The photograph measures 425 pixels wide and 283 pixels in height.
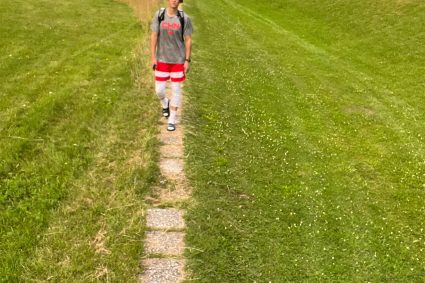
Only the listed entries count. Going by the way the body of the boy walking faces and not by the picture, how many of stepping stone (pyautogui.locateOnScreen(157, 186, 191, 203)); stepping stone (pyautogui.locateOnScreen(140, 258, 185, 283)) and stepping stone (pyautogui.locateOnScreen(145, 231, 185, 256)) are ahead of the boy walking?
3

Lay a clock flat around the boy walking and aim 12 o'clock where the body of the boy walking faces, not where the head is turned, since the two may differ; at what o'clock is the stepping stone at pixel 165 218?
The stepping stone is roughly at 12 o'clock from the boy walking.

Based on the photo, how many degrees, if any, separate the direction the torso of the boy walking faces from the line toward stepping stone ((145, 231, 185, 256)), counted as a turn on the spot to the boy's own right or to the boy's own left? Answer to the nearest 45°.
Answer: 0° — they already face it

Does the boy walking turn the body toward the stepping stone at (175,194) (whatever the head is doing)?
yes

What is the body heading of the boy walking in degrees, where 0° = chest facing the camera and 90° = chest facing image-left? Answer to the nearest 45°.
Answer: approximately 0°

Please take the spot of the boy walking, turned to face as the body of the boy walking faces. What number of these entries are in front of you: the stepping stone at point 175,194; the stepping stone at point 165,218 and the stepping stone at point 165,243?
3
